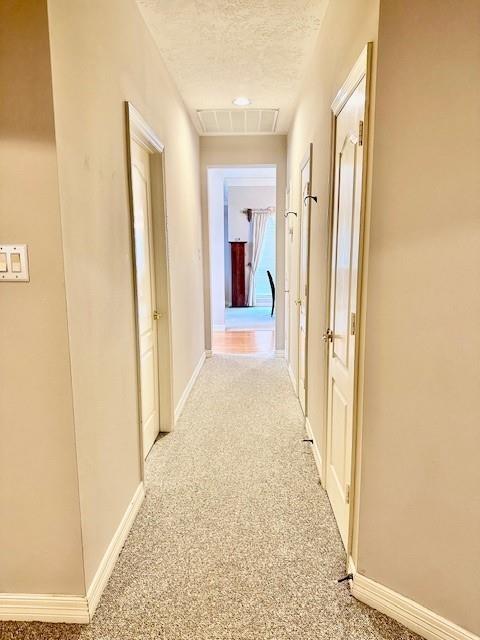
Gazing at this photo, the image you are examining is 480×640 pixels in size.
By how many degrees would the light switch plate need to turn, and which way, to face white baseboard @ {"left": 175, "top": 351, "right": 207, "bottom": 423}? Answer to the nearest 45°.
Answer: approximately 135° to its left

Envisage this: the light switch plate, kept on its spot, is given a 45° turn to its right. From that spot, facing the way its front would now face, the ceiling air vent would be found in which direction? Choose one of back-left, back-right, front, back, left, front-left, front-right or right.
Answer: back

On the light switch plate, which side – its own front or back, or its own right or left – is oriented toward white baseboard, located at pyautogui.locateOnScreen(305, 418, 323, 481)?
left

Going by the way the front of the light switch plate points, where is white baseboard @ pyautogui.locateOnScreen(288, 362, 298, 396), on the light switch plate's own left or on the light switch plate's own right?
on the light switch plate's own left

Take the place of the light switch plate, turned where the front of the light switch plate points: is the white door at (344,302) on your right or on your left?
on your left

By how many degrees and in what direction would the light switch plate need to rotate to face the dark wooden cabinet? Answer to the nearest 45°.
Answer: approximately 135° to its left

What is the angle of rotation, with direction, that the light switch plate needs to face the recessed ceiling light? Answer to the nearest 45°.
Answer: approximately 135° to its left
